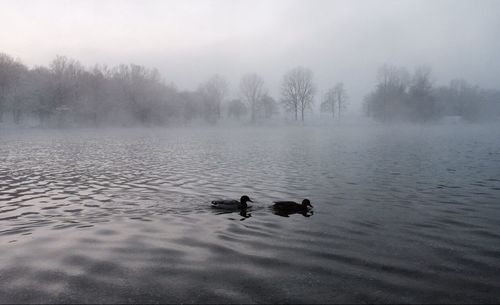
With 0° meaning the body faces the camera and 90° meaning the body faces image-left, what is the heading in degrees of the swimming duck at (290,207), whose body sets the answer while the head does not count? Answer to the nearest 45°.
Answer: approximately 270°

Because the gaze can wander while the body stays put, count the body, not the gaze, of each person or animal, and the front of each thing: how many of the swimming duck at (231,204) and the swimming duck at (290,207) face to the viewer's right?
2

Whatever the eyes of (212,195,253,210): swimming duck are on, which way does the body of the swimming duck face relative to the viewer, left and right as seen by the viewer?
facing to the right of the viewer

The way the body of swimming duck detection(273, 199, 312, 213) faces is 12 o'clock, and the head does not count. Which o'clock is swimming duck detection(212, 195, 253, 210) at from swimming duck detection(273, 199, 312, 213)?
swimming duck detection(212, 195, 253, 210) is roughly at 6 o'clock from swimming duck detection(273, 199, 312, 213).

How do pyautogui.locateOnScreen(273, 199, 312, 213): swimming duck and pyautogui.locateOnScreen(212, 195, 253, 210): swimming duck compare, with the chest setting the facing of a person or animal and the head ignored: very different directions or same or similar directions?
same or similar directions

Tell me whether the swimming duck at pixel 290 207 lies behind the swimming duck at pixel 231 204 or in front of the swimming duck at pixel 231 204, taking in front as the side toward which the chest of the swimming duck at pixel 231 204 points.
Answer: in front
